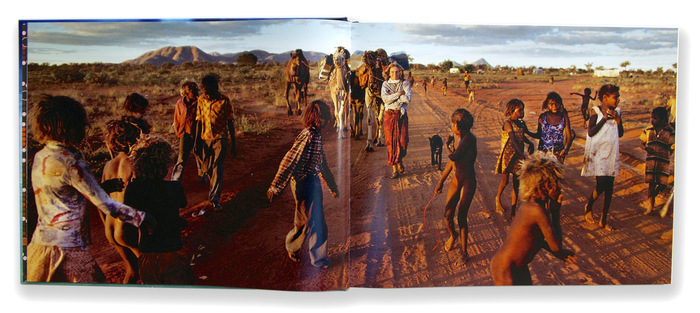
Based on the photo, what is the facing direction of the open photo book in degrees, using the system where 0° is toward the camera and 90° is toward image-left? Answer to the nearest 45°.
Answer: approximately 0°
